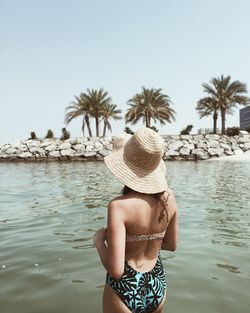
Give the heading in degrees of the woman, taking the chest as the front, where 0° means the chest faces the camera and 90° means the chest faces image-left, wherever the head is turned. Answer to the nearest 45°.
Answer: approximately 135°

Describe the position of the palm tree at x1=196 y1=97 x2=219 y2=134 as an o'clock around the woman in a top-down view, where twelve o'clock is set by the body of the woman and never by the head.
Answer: The palm tree is roughly at 2 o'clock from the woman.

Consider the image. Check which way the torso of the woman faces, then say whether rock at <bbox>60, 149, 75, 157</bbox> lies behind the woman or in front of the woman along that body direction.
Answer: in front

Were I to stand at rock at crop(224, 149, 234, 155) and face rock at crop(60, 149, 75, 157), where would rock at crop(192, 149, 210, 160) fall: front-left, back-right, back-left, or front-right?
front-left

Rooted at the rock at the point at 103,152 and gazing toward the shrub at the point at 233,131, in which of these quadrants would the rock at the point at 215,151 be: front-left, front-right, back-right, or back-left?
front-right

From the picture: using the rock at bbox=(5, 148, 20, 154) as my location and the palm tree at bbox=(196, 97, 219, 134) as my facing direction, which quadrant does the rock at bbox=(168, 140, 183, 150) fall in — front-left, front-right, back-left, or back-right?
front-right

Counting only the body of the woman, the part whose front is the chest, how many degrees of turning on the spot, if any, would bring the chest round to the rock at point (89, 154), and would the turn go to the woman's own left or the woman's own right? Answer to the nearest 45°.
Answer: approximately 45° to the woman's own right

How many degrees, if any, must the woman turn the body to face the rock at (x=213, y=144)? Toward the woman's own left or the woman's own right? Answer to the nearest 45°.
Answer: approximately 45° to the woman's own right

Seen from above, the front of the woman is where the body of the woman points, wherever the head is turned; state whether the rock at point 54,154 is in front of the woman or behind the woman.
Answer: in front

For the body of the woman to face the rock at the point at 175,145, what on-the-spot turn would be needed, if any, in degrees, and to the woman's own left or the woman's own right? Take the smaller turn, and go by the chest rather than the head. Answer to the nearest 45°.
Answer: approximately 45° to the woman's own right

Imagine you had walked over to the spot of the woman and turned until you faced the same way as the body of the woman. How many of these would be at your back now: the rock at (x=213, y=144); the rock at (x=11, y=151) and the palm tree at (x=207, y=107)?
0

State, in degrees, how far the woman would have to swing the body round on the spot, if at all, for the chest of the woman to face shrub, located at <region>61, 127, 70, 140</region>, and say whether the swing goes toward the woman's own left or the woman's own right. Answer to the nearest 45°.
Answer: approximately 45° to the woman's own right

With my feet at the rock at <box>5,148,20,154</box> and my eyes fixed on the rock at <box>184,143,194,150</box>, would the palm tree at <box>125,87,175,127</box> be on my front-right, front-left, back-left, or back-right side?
front-left

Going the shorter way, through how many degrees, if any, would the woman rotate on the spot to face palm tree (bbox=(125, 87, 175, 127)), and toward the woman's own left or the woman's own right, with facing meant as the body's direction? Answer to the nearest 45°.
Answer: approximately 45° to the woman's own right

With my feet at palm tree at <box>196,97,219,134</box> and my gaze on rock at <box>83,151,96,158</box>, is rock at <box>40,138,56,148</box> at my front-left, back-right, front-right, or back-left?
front-right

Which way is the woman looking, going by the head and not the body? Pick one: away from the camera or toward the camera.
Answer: away from the camera
